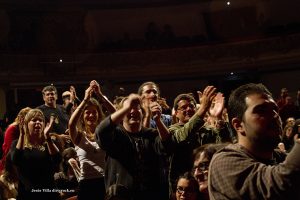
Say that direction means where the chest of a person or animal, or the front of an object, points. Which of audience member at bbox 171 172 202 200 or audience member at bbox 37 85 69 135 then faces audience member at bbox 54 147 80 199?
audience member at bbox 37 85 69 135

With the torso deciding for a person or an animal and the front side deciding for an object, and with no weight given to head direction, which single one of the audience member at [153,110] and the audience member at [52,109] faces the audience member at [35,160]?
the audience member at [52,109]

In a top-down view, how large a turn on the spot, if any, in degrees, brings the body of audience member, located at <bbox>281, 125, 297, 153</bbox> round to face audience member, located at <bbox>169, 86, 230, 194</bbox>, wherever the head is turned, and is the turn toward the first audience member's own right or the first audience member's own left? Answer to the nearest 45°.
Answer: approximately 45° to the first audience member's own right

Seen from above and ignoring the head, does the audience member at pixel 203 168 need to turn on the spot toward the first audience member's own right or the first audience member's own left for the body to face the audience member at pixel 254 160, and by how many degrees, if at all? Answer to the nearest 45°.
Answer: approximately 45° to the first audience member's own left

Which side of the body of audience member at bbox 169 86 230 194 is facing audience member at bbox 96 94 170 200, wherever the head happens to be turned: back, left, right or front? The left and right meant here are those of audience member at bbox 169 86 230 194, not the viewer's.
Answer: right

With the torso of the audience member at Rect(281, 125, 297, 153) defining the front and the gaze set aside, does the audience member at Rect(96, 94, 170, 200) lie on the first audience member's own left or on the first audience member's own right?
on the first audience member's own right

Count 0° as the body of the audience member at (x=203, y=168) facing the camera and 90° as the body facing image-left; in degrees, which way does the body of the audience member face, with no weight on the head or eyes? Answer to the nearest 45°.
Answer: approximately 45°

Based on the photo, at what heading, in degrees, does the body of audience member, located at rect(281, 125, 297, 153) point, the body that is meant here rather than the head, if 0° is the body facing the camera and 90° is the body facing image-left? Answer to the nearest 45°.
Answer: approximately 315°

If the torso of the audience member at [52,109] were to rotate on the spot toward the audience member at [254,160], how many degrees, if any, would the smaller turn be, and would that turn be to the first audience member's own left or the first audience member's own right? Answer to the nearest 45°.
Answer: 0° — they already face them
